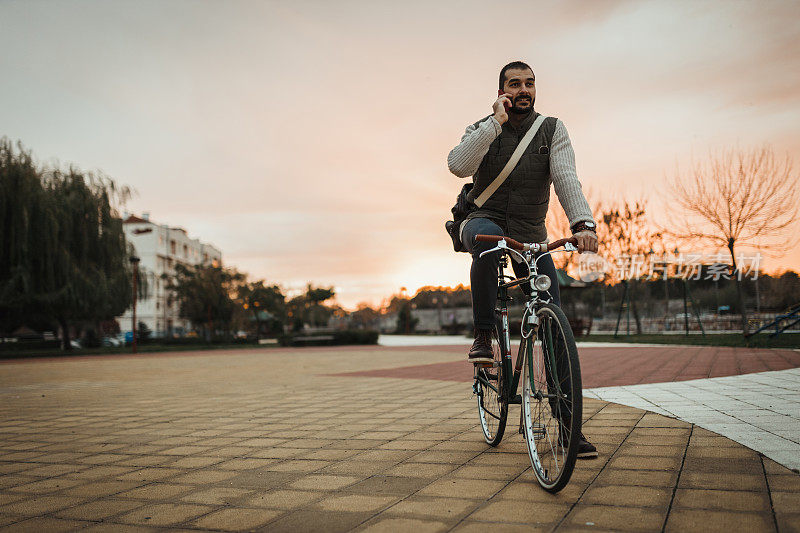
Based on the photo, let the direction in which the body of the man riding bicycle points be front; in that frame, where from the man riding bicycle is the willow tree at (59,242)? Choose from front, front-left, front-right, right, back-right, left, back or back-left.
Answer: back-right

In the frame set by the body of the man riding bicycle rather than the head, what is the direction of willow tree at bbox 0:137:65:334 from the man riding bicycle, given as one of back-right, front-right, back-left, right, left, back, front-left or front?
back-right

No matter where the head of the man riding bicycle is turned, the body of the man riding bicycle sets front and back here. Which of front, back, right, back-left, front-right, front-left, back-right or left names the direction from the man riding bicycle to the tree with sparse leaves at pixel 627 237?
back

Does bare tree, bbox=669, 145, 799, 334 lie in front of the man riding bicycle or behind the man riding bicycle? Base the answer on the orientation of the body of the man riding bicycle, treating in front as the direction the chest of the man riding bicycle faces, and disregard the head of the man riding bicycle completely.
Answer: behind

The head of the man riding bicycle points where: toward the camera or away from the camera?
toward the camera

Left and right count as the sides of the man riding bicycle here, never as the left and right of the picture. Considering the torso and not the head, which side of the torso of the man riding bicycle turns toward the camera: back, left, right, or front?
front
